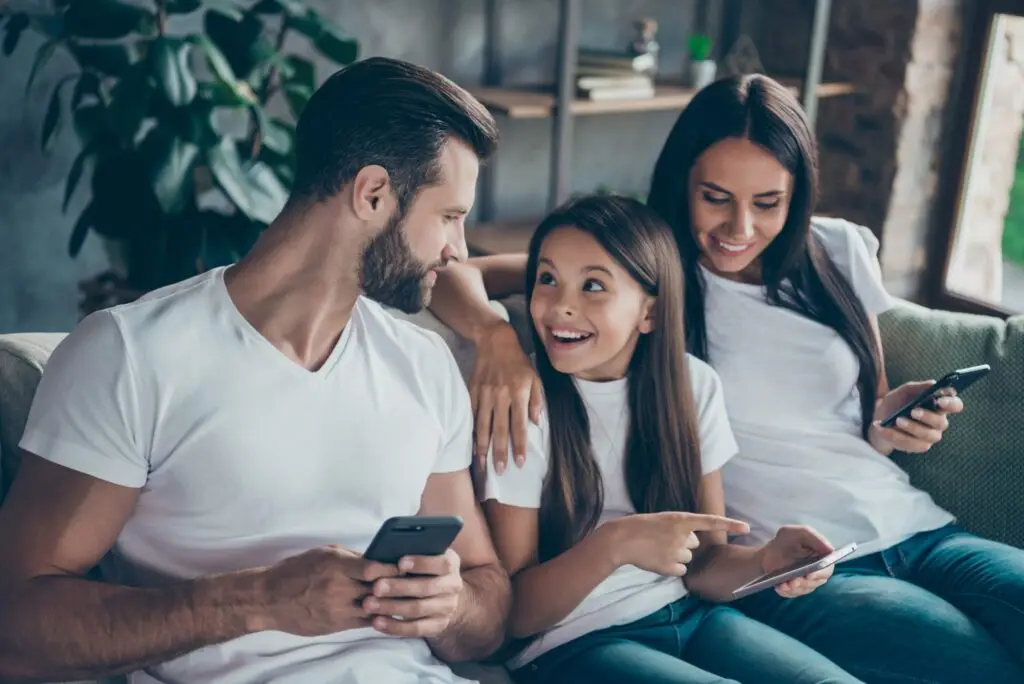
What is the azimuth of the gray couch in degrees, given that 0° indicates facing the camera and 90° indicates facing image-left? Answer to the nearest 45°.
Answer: approximately 0°

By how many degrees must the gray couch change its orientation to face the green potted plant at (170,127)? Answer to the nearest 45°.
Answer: approximately 135° to its right

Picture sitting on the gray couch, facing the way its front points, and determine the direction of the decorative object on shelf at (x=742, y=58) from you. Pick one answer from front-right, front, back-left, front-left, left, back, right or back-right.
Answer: back

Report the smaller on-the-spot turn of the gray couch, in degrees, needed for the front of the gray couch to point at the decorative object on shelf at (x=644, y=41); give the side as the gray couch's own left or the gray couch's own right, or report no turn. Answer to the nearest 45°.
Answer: approximately 180°

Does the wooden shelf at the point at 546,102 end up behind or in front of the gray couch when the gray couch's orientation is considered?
behind

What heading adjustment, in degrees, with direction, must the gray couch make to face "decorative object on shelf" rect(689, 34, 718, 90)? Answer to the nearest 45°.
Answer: approximately 180°

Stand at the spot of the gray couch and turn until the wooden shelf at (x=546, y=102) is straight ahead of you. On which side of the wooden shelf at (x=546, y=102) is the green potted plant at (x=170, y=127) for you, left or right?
left
